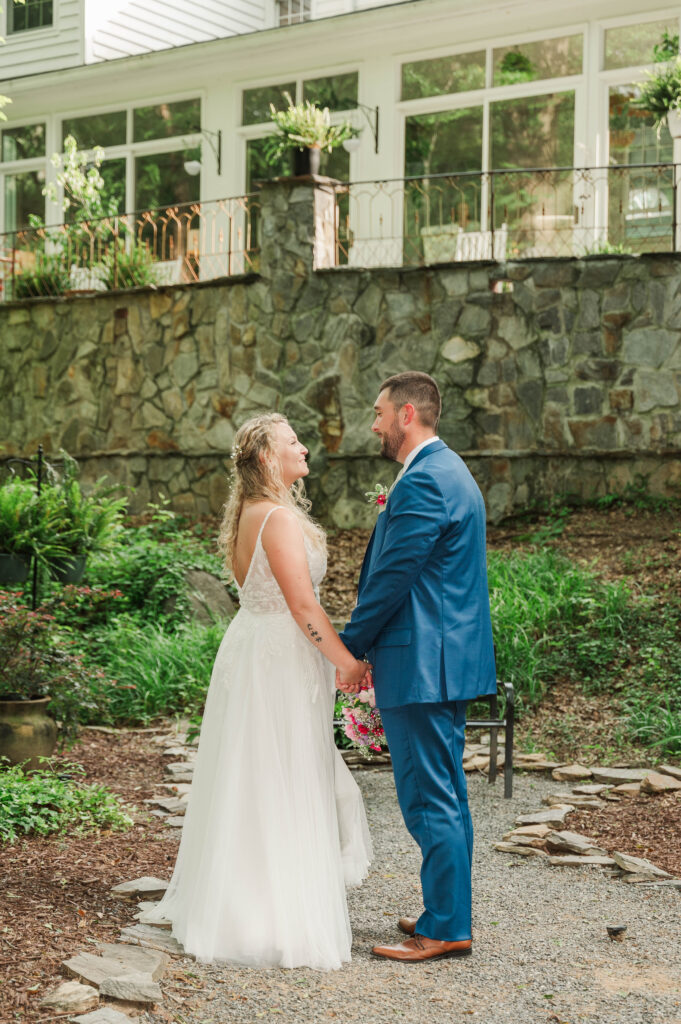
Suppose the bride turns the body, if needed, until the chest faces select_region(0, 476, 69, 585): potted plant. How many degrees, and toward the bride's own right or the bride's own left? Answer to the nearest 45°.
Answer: approximately 90° to the bride's own left

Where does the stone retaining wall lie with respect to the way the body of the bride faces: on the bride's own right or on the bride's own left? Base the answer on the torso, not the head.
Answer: on the bride's own left

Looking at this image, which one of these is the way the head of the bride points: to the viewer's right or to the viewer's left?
to the viewer's right

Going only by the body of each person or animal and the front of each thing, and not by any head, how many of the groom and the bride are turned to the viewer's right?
1

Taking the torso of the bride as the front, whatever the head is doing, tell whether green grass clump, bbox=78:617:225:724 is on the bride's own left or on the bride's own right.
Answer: on the bride's own left

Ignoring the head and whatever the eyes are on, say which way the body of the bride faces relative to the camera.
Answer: to the viewer's right

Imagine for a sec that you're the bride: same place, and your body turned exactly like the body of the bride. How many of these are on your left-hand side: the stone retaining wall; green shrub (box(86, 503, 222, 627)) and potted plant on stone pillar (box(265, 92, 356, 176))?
3

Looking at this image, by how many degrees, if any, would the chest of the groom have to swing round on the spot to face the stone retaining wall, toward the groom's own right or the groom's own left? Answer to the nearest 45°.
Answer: approximately 90° to the groom's own right

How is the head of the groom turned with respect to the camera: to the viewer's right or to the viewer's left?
to the viewer's left

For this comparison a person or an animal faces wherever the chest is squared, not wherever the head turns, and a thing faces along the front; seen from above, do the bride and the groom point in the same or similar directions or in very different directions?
very different directions

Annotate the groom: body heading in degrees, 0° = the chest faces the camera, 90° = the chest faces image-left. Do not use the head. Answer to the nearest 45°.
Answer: approximately 90°

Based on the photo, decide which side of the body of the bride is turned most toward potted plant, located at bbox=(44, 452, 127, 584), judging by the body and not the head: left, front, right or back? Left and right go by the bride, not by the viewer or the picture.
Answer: left
